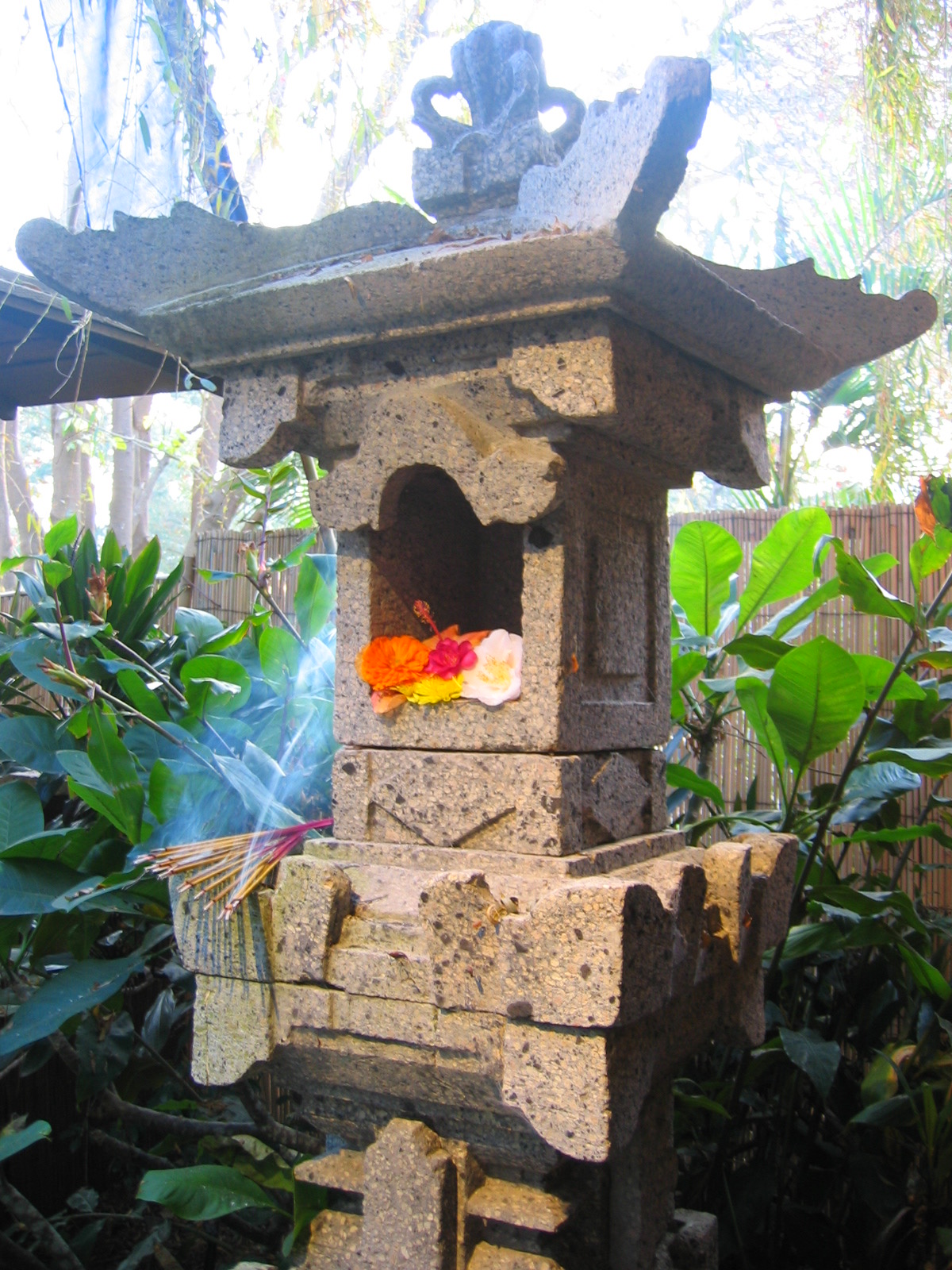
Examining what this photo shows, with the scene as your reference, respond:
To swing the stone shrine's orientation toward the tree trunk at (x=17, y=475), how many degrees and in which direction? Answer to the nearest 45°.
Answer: approximately 90° to its right

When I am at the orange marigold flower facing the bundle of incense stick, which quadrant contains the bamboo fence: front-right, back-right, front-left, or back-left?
back-right

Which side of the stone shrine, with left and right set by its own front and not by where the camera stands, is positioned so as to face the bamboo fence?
back

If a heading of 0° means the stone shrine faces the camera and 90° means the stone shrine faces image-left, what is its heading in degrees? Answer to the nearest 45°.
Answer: approximately 45°

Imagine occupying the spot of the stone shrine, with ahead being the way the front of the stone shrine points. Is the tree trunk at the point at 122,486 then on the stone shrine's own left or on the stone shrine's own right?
on the stone shrine's own right

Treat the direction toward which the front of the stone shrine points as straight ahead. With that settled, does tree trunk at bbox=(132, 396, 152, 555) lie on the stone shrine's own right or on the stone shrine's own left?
on the stone shrine's own right

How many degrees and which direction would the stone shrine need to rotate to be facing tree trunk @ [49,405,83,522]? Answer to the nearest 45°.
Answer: approximately 90° to its right
